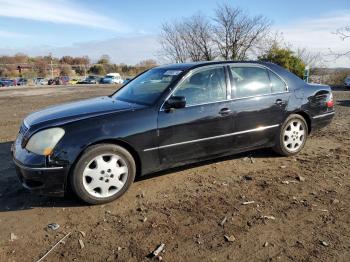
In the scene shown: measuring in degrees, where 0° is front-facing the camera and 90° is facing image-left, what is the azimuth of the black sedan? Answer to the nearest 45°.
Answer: approximately 45°

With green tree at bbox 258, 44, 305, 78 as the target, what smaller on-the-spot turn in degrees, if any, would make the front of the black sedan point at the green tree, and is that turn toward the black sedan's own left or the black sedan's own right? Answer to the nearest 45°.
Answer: approximately 135° to the black sedan's own right
